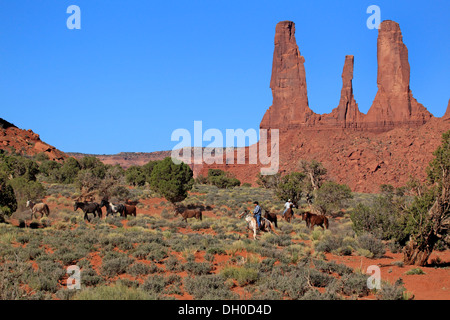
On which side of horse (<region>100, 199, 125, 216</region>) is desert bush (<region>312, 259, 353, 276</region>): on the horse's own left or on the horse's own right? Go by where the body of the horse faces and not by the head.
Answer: on the horse's own left

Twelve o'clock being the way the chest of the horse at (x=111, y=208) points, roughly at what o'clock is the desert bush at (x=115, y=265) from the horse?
The desert bush is roughly at 9 o'clock from the horse.

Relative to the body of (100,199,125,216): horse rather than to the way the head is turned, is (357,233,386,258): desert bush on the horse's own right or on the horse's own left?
on the horse's own left

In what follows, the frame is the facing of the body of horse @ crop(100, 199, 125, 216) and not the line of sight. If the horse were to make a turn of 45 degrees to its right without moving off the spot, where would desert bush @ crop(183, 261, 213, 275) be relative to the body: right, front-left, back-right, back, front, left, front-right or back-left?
back-left

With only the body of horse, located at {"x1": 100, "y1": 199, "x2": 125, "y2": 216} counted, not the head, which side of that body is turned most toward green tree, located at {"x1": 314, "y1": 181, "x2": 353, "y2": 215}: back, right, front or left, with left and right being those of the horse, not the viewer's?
back

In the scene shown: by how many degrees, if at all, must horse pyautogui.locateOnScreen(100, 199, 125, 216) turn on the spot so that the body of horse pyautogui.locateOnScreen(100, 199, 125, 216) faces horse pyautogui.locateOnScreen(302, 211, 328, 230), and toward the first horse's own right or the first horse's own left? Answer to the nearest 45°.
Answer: approximately 135° to the first horse's own left

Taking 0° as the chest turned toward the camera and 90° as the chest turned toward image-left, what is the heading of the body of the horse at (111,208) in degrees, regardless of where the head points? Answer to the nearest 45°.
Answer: approximately 90°

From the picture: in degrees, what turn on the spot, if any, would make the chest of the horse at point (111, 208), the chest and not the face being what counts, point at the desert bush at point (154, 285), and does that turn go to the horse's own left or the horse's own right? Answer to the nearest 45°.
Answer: approximately 90° to the horse's own left

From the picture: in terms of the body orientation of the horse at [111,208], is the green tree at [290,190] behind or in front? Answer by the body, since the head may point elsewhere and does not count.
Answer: behind

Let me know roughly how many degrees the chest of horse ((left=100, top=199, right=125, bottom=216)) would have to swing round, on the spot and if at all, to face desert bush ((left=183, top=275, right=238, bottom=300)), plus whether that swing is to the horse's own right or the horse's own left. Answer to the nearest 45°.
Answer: approximately 90° to the horse's own left
